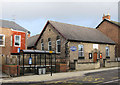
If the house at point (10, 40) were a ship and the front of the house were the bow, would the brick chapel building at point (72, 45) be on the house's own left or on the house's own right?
on the house's own left

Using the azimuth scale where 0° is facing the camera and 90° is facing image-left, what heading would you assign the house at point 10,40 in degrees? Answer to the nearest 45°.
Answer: approximately 315°

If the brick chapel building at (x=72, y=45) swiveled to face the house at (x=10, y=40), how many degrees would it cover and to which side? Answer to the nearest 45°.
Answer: approximately 90° to its right

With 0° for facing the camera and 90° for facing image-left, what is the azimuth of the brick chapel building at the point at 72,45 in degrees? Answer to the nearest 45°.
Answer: approximately 315°

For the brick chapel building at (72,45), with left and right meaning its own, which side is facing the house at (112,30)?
left

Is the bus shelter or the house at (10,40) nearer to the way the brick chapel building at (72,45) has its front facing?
the bus shelter
